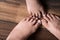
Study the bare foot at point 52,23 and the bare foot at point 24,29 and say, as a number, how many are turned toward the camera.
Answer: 0

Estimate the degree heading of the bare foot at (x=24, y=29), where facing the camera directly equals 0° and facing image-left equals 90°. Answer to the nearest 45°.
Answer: approximately 225°

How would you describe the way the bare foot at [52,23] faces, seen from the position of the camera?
facing away from the viewer and to the left of the viewer
